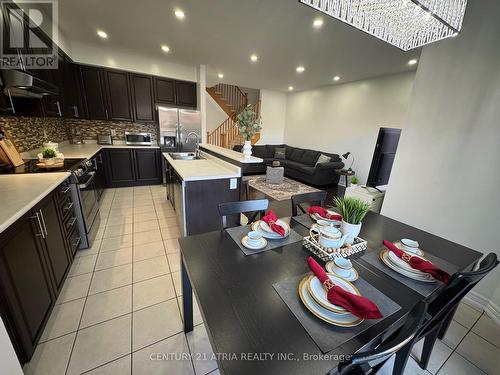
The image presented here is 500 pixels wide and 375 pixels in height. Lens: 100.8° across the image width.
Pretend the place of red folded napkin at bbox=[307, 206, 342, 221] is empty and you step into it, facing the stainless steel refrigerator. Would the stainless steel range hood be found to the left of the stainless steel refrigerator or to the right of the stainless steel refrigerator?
left

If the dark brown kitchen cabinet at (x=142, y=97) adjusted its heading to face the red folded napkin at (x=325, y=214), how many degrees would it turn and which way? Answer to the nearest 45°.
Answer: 0° — it already faces it

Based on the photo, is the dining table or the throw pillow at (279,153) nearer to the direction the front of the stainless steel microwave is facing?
the dining table

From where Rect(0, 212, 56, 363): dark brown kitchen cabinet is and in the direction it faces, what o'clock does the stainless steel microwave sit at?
The stainless steel microwave is roughly at 10 o'clock from the dark brown kitchen cabinet.

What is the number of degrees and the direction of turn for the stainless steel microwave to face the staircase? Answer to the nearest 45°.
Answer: approximately 135° to its left

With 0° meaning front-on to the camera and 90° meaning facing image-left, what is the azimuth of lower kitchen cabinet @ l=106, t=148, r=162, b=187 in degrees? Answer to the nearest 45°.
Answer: approximately 0°

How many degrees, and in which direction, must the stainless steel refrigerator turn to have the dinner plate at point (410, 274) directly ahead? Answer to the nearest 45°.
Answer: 0° — it already faces it
